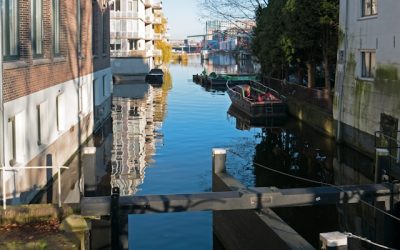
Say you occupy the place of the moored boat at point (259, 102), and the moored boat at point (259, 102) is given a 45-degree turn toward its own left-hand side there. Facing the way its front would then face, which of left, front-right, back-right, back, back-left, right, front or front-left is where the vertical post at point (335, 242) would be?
left

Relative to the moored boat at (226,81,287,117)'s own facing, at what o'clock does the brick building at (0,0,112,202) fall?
The brick building is roughly at 8 o'clock from the moored boat.

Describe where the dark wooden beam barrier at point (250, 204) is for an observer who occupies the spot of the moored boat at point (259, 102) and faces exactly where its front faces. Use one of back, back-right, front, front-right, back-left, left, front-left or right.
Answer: back-left

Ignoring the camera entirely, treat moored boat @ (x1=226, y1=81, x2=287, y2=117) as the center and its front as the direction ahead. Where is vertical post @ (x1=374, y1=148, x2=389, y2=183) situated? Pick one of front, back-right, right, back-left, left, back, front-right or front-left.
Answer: back-left

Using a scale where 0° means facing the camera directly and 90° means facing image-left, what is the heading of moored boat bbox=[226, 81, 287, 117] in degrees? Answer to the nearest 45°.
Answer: approximately 135°

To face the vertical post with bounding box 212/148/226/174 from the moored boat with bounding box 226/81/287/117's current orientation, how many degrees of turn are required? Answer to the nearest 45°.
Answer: approximately 135° to its left

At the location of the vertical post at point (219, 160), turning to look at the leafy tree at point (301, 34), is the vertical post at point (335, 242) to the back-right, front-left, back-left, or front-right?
back-right
